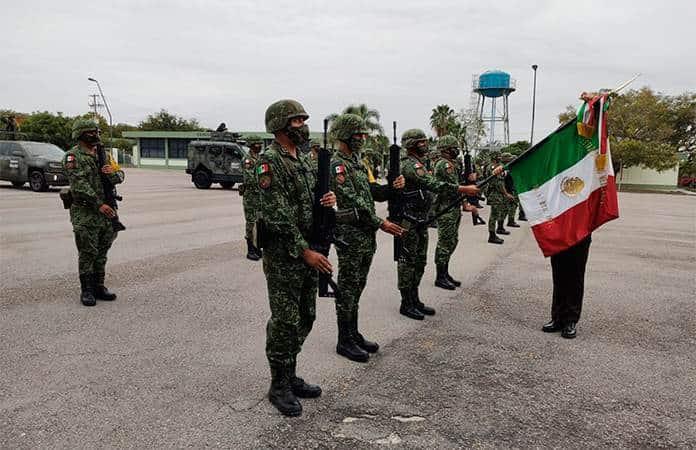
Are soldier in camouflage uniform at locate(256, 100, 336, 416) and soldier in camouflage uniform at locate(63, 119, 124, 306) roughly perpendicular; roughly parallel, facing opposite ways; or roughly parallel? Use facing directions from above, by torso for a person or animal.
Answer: roughly parallel

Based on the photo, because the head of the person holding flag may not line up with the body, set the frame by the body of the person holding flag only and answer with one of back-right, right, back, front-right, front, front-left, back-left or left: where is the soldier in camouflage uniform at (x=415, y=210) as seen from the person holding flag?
front-right

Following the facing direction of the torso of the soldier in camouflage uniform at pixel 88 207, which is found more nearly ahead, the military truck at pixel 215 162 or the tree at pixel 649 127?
the tree

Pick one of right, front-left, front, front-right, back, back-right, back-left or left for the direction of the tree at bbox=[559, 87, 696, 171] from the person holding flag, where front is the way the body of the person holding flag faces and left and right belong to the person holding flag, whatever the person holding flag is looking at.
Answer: back-right

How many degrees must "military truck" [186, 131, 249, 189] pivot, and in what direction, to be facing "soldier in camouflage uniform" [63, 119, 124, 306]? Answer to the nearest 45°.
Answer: approximately 45° to its right

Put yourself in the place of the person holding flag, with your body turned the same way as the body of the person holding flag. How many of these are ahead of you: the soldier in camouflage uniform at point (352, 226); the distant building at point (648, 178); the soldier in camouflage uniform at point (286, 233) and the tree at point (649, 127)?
2

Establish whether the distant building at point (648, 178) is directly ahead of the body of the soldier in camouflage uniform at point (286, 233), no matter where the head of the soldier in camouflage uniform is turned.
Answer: no

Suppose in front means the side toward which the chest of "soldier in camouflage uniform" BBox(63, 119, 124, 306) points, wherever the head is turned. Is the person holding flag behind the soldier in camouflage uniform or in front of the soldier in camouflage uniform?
in front

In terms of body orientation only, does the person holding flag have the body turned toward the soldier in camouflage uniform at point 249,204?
no

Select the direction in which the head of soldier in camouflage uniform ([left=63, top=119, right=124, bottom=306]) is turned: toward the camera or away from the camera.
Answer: toward the camera

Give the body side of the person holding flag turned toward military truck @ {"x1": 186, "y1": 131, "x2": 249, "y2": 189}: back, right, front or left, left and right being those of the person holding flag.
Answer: right

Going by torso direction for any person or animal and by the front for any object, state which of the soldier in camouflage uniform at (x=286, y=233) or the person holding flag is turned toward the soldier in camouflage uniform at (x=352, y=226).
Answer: the person holding flag

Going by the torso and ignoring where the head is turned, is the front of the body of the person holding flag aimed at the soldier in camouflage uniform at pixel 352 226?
yes

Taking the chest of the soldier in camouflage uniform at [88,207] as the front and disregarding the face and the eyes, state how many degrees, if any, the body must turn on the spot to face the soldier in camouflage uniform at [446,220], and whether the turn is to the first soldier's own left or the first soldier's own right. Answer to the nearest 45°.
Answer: approximately 45° to the first soldier's own left
